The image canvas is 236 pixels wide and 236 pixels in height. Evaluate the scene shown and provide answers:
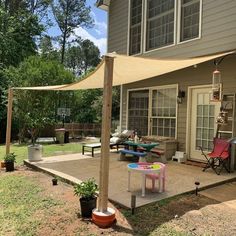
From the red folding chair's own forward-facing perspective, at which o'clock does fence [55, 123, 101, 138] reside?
The fence is roughly at 3 o'clock from the red folding chair.

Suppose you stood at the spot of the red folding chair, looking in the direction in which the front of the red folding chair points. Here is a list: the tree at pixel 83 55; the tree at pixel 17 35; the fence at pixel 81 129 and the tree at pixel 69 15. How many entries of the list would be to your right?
4

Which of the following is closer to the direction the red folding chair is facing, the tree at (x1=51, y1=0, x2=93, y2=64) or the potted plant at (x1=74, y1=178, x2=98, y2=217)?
the potted plant

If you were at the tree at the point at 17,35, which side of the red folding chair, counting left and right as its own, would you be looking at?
right

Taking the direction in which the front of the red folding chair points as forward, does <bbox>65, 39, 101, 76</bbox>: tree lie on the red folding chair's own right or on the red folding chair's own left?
on the red folding chair's own right

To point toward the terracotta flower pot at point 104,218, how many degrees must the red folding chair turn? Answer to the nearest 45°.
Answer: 0° — it already faces it

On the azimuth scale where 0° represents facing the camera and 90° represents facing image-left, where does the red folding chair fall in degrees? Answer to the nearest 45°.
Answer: approximately 45°

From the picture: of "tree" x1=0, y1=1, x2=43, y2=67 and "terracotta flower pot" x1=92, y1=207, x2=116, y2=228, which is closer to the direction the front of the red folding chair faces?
the terracotta flower pot

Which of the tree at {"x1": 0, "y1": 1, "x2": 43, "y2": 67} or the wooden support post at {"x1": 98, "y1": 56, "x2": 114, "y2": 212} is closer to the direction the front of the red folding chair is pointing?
the wooden support post
